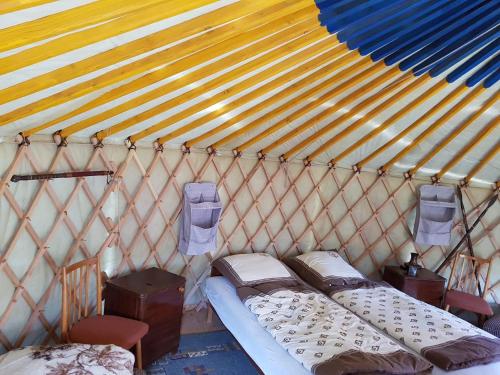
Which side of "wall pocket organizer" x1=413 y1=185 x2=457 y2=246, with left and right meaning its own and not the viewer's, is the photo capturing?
front

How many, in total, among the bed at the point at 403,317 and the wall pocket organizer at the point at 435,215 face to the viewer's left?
0

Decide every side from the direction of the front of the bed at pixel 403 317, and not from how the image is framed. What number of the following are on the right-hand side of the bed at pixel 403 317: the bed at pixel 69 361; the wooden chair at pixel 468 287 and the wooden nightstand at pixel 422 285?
1

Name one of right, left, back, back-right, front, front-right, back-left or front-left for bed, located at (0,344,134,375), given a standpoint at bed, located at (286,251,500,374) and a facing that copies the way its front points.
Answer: right

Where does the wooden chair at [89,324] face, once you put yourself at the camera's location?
facing the viewer and to the right of the viewer

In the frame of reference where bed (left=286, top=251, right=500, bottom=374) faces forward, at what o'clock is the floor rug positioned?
The floor rug is roughly at 4 o'clock from the bed.

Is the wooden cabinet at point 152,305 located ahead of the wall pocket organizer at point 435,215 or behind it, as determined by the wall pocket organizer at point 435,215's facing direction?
ahead

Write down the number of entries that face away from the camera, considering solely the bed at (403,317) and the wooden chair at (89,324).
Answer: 0

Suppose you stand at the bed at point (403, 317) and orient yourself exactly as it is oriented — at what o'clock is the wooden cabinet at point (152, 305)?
The wooden cabinet is roughly at 4 o'clock from the bed.

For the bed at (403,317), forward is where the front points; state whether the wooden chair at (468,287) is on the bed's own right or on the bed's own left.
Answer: on the bed's own left

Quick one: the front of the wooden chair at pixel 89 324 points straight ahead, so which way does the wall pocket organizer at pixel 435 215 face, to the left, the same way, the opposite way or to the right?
to the right
